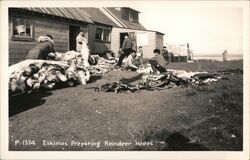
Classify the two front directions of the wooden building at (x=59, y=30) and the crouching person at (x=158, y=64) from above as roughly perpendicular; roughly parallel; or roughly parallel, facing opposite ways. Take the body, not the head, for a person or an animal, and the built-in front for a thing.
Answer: roughly perpendicular

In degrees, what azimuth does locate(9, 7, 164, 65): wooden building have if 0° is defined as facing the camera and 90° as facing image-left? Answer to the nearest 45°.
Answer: approximately 315°

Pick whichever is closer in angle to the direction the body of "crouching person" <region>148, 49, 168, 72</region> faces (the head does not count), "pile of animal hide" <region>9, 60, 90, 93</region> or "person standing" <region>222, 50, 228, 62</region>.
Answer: the pile of animal hide

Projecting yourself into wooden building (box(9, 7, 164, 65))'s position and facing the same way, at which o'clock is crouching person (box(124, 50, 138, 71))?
The crouching person is roughly at 11 o'clock from the wooden building.
